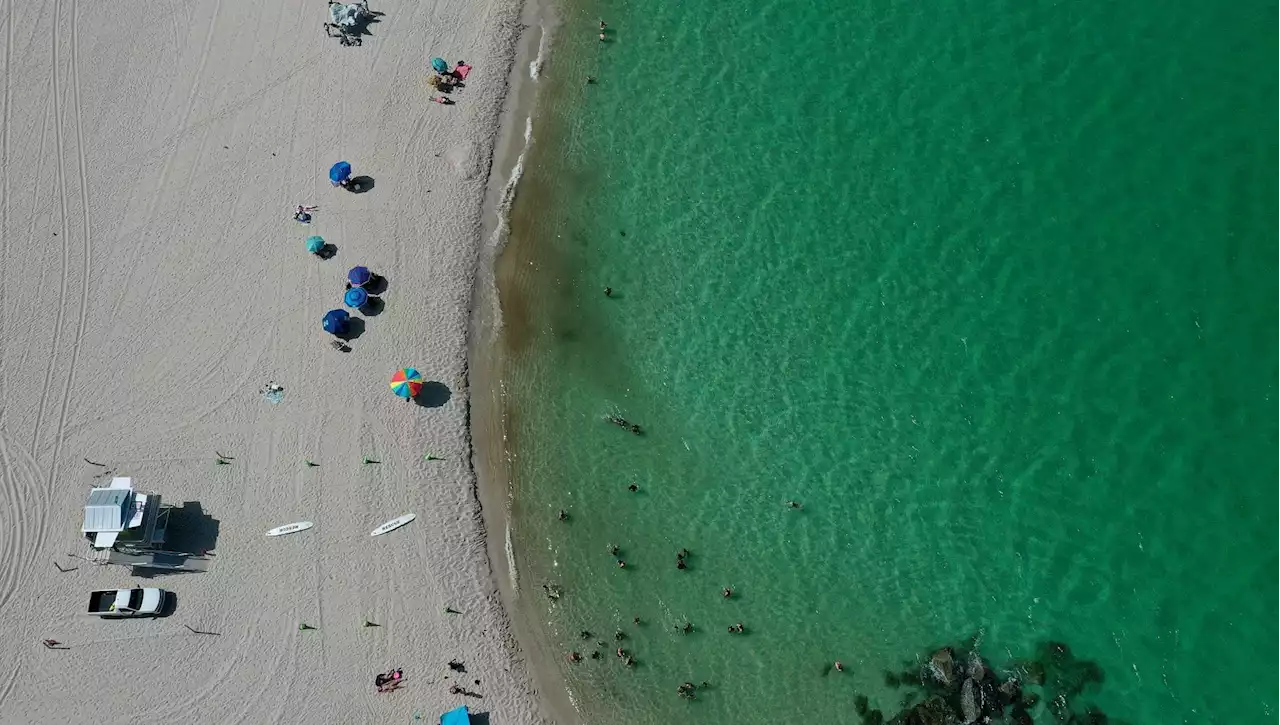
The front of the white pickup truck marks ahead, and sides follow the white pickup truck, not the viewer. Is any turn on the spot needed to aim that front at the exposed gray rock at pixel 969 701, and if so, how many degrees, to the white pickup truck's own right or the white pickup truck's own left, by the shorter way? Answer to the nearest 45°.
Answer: approximately 45° to the white pickup truck's own right

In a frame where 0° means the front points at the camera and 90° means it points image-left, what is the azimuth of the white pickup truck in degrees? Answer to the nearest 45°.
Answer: approximately 270°

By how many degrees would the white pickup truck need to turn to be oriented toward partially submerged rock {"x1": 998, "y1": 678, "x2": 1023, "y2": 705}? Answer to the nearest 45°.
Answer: approximately 45° to its right

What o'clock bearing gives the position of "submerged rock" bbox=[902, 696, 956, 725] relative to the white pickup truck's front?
The submerged rock is roughly at 1 o'clock from the white pickup truck.
